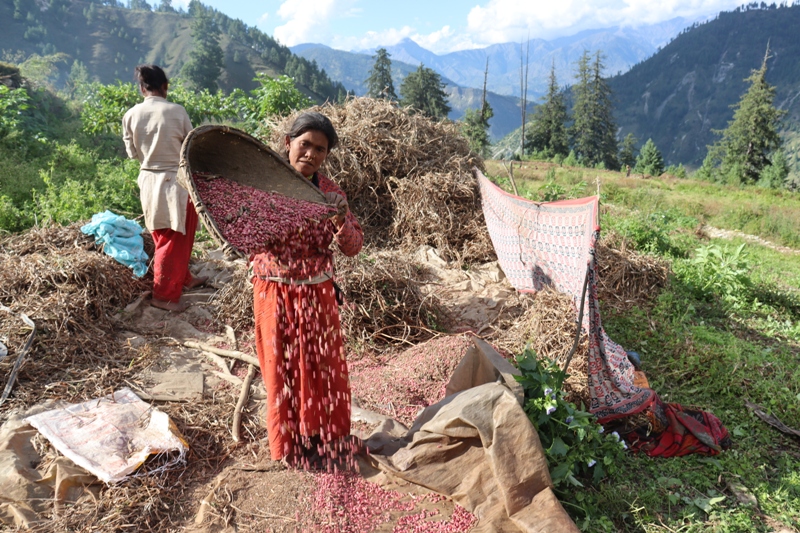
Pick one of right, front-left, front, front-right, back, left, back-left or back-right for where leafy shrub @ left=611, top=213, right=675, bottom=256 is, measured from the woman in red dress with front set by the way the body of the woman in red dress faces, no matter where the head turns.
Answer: back-left

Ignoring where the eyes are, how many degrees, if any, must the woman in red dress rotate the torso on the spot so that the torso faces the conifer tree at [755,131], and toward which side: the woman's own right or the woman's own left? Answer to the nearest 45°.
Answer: approximately 135° to the woman's own left

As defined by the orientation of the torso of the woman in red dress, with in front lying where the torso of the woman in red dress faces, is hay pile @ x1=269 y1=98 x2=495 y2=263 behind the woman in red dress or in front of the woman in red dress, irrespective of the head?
behind

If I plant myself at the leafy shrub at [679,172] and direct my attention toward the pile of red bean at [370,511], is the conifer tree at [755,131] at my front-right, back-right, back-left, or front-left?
back-left

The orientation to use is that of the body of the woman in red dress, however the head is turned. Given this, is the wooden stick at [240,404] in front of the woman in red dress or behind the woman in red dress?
behind

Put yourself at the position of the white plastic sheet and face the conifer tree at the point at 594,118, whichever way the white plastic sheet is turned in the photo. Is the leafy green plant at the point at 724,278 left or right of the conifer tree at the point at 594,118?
right

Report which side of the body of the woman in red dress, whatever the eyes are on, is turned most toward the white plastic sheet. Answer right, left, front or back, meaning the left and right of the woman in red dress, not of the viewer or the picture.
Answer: right

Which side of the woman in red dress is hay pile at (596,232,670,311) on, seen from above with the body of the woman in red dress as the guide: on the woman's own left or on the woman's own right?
on the woman's own left

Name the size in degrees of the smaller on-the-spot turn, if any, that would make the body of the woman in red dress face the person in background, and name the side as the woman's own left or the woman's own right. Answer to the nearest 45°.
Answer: approximately 135° to the woman's own right

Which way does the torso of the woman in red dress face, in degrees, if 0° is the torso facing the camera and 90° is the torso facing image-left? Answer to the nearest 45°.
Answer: approximately 0°
